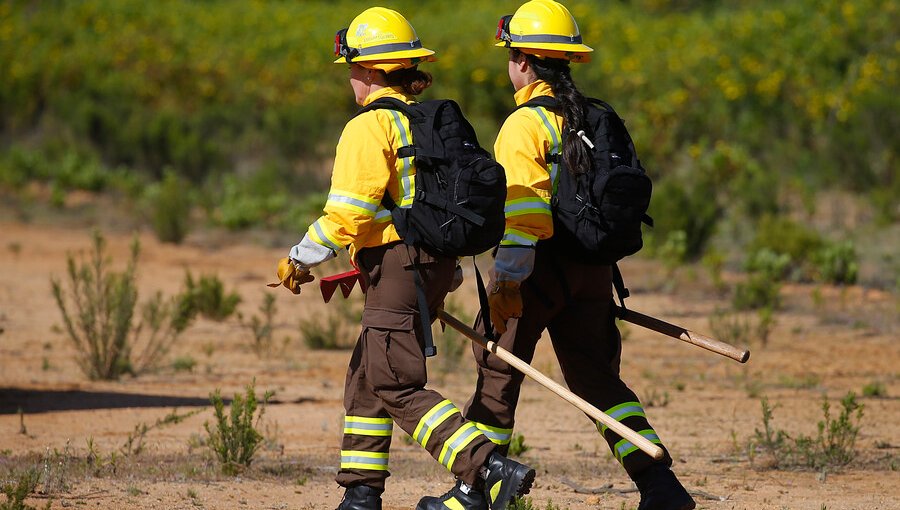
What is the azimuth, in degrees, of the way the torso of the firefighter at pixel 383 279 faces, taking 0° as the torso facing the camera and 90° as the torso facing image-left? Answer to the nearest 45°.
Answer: approximately 90°

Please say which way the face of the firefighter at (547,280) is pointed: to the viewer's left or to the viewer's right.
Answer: to the viewer's left

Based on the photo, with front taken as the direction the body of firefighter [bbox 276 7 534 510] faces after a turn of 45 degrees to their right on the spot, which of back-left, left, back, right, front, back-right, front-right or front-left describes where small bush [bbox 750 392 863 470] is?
right

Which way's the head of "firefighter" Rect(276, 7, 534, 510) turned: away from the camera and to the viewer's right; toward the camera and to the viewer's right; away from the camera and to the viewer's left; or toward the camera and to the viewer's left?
away from the camera and to the viewer's left

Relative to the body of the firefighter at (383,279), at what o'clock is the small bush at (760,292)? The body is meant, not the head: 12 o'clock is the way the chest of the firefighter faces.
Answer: The small bush is roughly at 4 o'clock from the firefighter.

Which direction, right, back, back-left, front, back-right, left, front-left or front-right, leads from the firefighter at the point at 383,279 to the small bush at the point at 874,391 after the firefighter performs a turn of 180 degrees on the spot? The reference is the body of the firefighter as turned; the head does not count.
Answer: front-left

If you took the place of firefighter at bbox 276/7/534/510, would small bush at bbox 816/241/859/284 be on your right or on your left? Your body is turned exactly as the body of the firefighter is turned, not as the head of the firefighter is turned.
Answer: on your right
